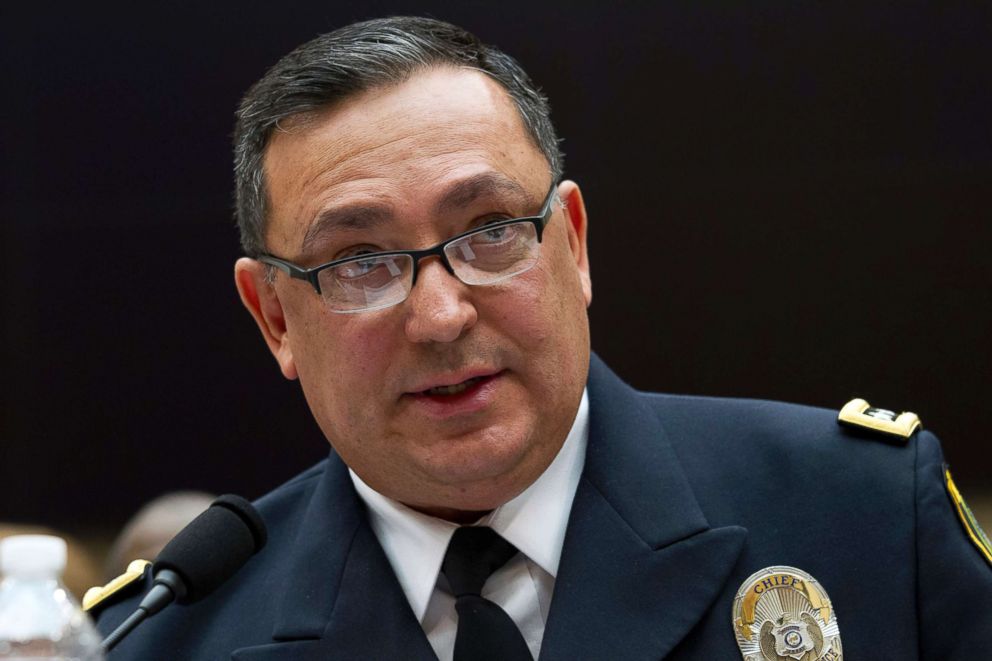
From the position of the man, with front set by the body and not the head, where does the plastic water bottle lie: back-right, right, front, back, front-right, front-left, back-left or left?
front-right

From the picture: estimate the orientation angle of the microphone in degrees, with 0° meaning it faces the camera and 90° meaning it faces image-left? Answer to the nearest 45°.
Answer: approximately 225°

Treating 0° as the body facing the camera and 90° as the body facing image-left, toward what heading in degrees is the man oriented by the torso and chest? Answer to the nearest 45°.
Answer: approximately 0°

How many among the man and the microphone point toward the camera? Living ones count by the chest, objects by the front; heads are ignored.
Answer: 1

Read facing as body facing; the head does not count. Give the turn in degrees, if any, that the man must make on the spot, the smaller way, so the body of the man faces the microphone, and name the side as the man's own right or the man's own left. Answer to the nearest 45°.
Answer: approximately 90° to the man's own right

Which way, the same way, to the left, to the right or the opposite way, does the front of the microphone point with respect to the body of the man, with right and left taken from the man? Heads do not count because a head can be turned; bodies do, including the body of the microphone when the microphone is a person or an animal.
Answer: the opposite way
